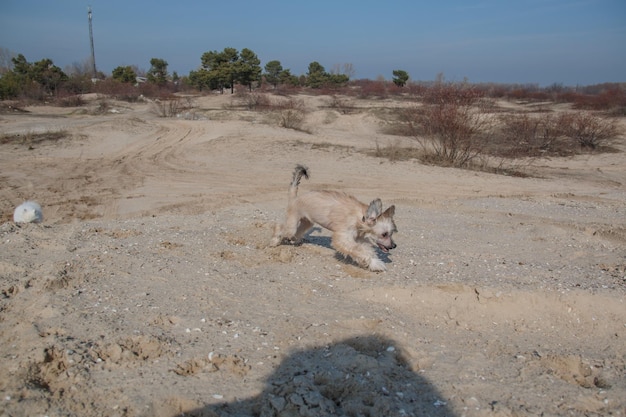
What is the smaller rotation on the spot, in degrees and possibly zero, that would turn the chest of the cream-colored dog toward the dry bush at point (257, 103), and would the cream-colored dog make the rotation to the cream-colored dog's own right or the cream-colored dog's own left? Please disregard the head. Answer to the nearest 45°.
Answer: approximately 90° to the cream-colored dog's own left

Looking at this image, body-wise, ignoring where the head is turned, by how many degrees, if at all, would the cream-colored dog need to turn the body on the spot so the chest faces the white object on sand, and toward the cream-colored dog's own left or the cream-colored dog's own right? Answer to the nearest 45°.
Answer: approximately 180°

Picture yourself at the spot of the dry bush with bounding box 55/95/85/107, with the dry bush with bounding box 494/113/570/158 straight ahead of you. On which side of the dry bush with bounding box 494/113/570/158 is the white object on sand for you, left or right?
right

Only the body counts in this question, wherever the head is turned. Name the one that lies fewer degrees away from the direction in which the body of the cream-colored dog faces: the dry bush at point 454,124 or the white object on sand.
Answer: the dry bush

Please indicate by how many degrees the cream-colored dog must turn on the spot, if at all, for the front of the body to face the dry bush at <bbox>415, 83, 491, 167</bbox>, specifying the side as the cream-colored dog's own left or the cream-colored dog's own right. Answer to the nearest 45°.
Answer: approximately 90° to the cream-colored dog's own left

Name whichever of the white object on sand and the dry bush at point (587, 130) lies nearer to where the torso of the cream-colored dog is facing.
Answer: the dry bush

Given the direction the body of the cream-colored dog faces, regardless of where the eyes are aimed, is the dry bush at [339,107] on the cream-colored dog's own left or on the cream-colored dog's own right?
on the cream-colored dog's own left

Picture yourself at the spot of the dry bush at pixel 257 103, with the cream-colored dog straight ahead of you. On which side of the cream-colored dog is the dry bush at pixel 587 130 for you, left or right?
left

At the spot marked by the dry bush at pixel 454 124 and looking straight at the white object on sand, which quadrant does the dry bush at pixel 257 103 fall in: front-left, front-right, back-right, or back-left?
back-right

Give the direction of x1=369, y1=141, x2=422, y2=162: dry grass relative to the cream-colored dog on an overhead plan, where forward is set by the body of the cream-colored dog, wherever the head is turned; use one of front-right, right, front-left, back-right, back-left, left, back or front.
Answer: left

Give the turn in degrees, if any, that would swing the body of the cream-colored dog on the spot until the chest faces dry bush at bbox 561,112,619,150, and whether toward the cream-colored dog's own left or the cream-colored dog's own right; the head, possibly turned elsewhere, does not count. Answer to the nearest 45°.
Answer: approximately 45° to the cream-colored dog's own left

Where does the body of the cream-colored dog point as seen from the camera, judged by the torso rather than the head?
to the viewer's right

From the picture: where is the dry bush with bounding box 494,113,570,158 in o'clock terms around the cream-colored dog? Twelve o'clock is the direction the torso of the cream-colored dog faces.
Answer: The dry bush is roughly at 10 o'clock from the cream-colored dog.
